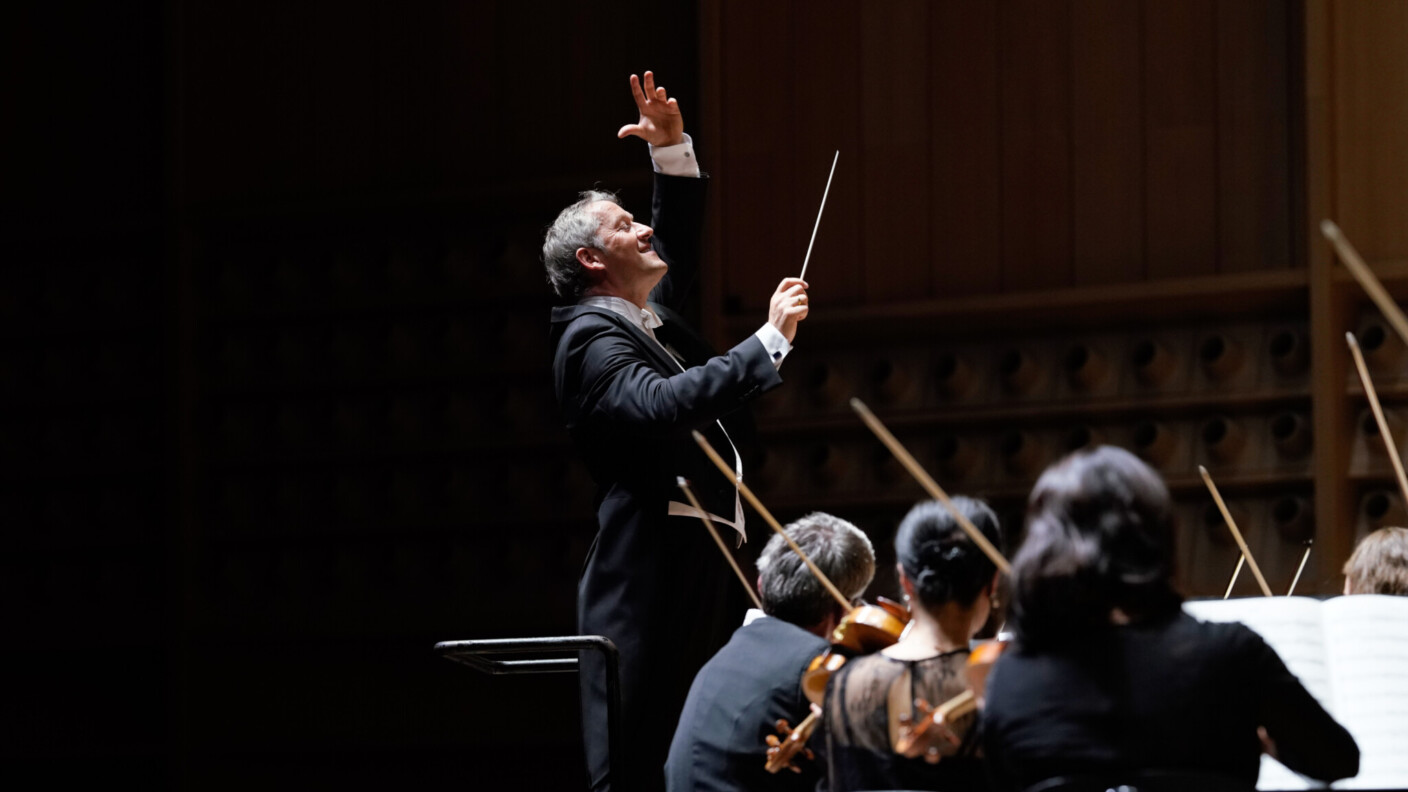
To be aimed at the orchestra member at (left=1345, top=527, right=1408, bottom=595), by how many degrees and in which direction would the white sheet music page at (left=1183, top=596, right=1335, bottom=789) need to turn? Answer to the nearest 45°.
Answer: approximately 180°

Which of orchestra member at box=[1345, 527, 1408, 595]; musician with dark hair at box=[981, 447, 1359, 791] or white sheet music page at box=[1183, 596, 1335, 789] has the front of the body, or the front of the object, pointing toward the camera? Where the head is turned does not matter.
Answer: the white sheet music page

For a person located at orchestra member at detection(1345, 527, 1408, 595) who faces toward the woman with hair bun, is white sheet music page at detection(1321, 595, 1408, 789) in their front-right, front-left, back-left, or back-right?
front-left

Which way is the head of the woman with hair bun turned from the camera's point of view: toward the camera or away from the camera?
away from the camera

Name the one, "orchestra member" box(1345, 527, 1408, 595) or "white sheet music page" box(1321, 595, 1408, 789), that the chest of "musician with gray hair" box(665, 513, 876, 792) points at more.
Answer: the orchestra member

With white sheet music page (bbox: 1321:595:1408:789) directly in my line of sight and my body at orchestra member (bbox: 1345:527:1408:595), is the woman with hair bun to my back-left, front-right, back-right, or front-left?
front-right

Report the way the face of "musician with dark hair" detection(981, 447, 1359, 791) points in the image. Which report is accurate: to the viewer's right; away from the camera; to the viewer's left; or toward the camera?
away from the camera

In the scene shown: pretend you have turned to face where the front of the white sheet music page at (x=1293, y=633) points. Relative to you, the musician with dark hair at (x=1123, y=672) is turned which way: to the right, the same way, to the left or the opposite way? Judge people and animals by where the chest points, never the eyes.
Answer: the opposite way

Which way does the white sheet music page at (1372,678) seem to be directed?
toward the camera
